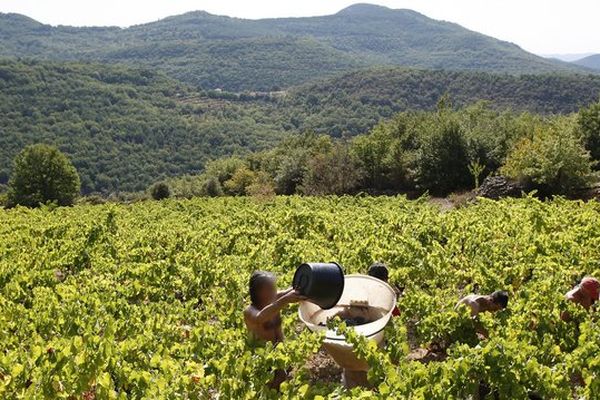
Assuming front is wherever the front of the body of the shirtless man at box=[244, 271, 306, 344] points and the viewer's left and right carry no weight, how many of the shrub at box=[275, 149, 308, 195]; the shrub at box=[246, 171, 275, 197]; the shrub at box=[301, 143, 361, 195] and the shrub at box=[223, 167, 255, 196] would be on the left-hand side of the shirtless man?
4

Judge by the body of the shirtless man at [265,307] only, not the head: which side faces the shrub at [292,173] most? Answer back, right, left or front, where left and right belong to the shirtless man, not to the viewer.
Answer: left

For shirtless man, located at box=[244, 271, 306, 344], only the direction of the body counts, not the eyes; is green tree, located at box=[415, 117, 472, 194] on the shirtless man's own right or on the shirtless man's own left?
on the shirtless man's own left

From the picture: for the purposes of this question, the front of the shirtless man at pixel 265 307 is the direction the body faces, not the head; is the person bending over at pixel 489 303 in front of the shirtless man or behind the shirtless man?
in front

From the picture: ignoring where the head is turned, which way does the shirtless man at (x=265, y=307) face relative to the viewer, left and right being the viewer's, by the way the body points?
facing to the right of the viewer

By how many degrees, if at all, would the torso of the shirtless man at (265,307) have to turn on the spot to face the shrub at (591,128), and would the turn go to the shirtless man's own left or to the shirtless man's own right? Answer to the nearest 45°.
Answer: approximately 45° to the shirtless man's own left

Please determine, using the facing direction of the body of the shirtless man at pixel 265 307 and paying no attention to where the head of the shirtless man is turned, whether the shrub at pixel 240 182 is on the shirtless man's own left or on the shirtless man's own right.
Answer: on the shirtless man's own left

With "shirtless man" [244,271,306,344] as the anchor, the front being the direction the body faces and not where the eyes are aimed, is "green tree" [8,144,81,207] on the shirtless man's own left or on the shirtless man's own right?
on the shirtless man's own left

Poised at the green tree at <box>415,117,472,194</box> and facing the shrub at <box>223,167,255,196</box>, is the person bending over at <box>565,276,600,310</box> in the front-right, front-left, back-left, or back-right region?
back-left

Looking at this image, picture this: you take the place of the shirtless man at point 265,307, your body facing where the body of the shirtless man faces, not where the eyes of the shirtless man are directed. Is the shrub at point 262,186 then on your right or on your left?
on your left

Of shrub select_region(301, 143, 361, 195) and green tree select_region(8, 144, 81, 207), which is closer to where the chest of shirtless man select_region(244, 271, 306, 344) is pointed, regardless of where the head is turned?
the shrub
